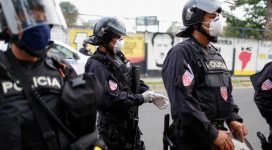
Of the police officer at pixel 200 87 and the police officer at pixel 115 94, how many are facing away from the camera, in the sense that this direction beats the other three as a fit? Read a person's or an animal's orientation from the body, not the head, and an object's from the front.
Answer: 0

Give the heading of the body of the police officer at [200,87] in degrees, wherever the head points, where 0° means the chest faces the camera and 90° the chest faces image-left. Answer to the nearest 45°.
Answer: approximately 315°

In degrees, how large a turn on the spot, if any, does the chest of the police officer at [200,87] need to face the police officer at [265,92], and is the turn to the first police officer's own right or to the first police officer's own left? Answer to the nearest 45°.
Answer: approximately 90° to the first police officer's own left

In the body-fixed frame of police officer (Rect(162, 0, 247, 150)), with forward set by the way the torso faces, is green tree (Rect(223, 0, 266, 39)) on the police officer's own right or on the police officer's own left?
on the police officer's own left

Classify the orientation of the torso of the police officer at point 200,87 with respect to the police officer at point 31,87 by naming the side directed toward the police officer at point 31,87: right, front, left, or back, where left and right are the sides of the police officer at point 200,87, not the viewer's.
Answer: right

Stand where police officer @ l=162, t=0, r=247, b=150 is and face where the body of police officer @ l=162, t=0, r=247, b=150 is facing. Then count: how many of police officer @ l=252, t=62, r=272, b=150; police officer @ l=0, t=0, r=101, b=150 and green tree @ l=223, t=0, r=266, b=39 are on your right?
1
